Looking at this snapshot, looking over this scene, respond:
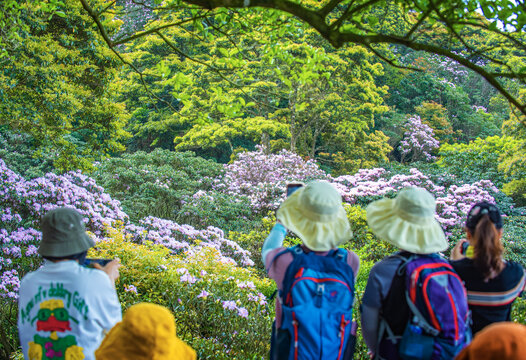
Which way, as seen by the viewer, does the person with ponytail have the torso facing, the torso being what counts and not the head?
away from the camera

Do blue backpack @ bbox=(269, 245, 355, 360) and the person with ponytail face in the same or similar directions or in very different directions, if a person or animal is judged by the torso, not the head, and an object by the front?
very different directions

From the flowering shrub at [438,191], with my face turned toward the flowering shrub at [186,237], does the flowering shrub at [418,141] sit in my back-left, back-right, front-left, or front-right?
back-right

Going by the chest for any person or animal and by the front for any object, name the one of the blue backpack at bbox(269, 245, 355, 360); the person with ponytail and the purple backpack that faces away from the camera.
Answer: the person with ponytail

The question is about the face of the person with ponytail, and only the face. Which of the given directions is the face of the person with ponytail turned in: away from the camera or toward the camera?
away from the camera

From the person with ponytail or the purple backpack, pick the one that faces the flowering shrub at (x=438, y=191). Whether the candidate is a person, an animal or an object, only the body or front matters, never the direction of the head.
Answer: the person with ponytail

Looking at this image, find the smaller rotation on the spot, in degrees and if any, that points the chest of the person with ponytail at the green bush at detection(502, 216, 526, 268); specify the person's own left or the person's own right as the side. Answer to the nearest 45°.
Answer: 0° — they already face it

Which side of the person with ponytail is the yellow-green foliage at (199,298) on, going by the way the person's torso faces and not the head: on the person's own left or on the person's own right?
on the person's own left

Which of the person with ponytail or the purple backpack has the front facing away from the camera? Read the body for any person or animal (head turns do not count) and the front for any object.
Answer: the person with ponytail
